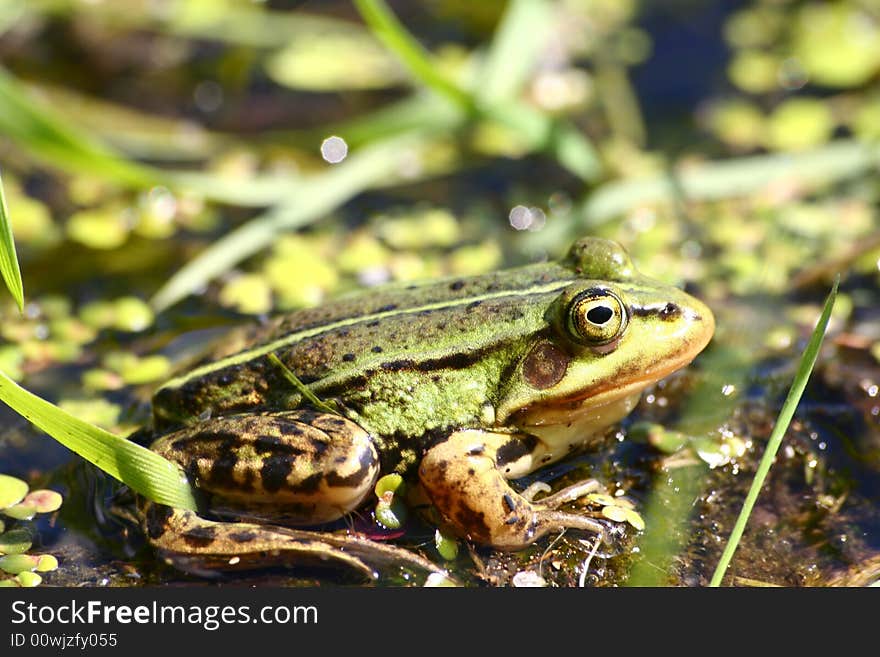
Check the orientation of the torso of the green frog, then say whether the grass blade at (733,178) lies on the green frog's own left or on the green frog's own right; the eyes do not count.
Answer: on the green frog's own left

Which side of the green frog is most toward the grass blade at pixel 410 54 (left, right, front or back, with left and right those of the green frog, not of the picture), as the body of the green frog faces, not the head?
left

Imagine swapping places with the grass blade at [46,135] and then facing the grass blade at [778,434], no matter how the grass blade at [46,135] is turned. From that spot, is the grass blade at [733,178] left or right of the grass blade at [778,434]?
left

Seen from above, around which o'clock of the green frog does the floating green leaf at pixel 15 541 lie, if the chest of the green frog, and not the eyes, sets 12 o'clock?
The floating green leaf is roughly at 6 o'clock from the green frog.

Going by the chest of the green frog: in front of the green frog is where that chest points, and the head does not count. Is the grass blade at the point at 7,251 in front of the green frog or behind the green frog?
behind

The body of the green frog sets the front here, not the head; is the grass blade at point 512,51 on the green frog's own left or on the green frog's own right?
on the green frog's own left

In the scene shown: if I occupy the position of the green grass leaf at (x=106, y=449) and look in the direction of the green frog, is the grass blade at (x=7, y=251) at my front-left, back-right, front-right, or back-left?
back-left

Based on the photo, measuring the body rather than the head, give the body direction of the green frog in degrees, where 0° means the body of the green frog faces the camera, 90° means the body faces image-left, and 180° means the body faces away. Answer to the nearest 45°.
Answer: approximately 270°
